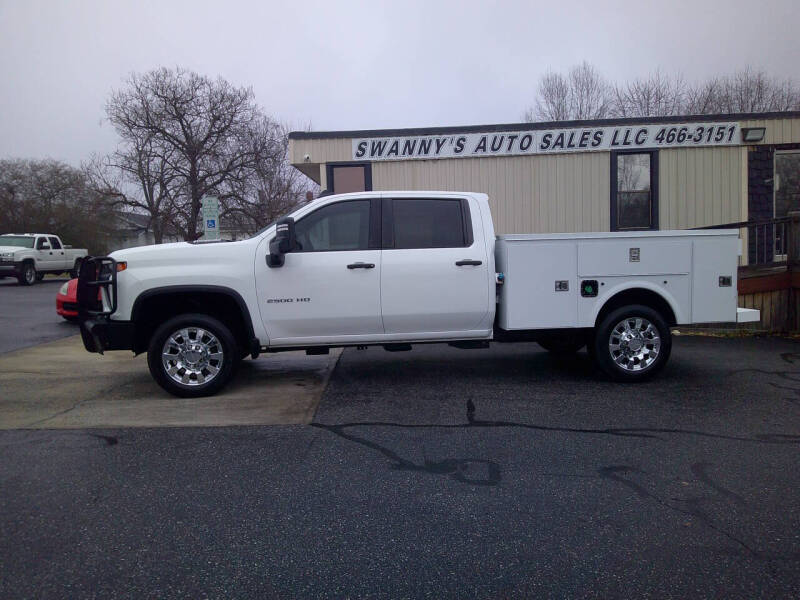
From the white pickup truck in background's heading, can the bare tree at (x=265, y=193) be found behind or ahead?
behind

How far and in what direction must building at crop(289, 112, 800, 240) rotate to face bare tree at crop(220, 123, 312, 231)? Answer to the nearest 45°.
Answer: approximately 135° to its right

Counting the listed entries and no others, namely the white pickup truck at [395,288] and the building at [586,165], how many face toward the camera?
1

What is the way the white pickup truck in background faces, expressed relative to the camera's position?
facing the viewer and to the left of the viewer

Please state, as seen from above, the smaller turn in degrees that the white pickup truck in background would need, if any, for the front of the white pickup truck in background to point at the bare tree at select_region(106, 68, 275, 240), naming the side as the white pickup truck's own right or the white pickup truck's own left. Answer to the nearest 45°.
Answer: approximately 180°

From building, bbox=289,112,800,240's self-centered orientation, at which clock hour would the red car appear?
The red car is roughly at 2 o'clock from the building.

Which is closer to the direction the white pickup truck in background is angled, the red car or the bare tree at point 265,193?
the red car

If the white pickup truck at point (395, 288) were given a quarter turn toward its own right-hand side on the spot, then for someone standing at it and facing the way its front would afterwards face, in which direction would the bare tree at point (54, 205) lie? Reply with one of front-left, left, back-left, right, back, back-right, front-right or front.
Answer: front-left

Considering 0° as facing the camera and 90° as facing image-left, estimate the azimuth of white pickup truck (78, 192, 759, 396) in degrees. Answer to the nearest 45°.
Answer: approximately 90°

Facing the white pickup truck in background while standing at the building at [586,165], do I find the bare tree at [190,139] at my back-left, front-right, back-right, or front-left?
front-right

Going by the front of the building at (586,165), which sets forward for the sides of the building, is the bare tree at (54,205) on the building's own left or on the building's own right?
on the building's own right

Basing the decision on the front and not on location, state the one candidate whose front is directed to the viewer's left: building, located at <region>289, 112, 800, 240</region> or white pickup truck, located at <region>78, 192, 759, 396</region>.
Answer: the white pickup truck

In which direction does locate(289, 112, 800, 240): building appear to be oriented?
toward the camera

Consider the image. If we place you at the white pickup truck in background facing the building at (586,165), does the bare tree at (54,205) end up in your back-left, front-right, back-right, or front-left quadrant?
back-left

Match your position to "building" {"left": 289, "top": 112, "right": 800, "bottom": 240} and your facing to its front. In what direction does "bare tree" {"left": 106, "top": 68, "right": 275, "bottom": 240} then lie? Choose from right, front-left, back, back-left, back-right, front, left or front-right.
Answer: back-right

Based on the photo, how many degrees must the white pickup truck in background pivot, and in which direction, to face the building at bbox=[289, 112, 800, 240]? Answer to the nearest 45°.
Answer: approximately 90° to its left
